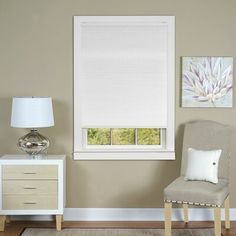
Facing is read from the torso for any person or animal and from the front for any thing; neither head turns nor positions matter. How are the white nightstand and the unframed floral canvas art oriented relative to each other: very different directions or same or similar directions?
same or similar directions

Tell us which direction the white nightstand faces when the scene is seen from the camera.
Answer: facing the viewer

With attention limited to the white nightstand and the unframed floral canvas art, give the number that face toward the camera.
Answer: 2

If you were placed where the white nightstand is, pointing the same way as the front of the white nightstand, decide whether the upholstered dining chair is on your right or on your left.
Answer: on your left

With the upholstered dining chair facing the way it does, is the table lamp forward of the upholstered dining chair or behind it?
forward

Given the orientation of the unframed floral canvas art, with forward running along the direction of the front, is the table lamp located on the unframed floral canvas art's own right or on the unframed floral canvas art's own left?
on the unframed floral canvas art's own right

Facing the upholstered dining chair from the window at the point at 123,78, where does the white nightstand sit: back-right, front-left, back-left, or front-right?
back-right

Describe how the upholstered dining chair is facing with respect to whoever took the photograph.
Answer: facing the viewer and to the left of the viewer

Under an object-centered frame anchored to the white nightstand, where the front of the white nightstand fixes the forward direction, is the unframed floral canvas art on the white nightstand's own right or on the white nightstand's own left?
on the white nightstand's own left
